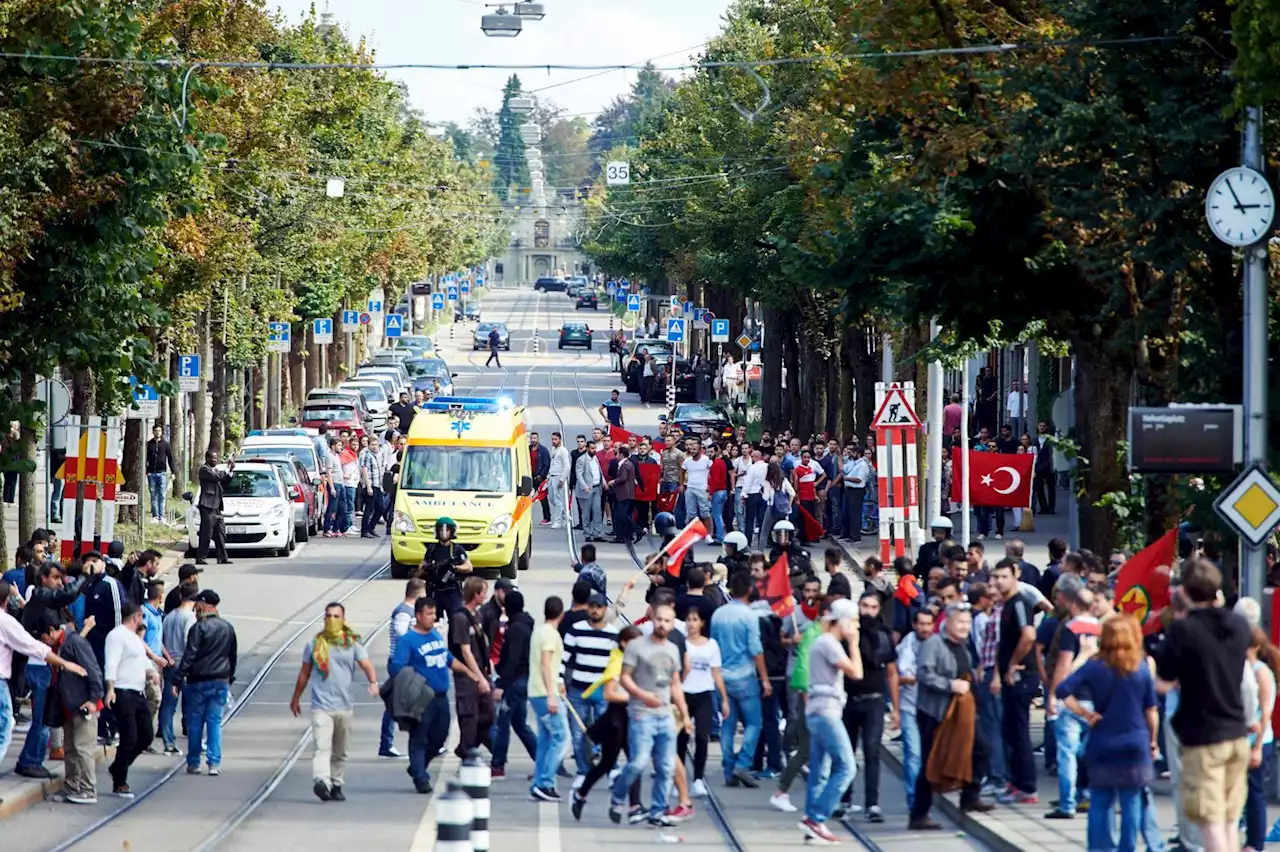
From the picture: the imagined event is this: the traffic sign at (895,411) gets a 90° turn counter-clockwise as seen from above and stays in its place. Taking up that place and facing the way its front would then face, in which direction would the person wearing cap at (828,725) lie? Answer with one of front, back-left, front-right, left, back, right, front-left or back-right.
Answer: right

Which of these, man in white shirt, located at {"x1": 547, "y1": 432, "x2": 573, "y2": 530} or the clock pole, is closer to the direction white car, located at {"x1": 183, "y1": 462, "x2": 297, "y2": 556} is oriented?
the clock pole

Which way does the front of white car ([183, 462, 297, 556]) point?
toward the camera

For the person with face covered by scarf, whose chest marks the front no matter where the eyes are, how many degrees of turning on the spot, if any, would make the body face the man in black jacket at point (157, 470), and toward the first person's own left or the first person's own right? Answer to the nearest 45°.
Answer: approximately 180°

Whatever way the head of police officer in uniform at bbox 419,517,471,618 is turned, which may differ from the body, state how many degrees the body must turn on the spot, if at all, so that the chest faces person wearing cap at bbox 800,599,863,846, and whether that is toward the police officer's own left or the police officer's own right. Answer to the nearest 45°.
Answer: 0° — they already face them

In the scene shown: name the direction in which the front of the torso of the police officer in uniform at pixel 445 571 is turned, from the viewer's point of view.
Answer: toward the camera

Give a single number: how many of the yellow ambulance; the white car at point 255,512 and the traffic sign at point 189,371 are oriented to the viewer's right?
0
